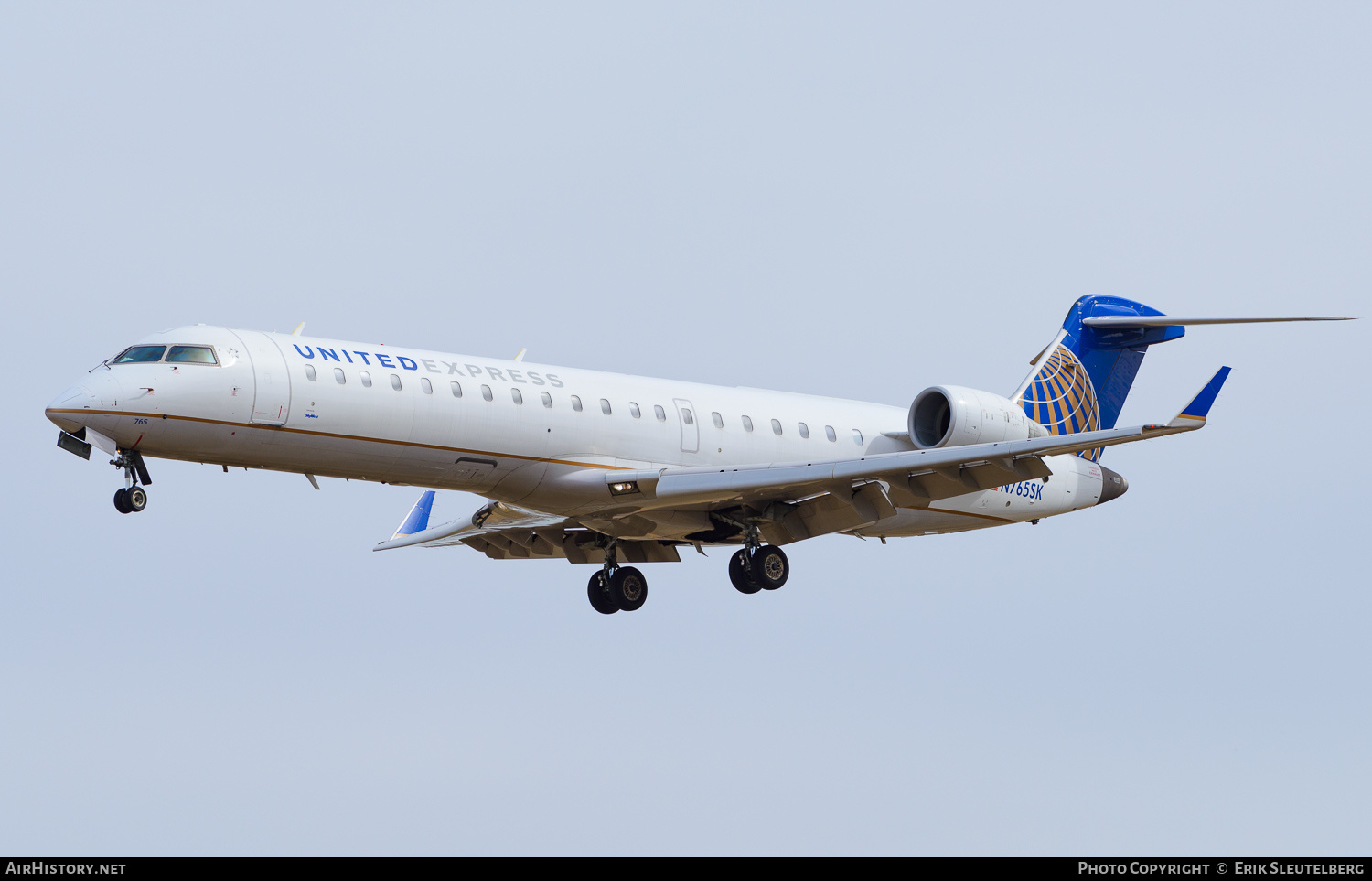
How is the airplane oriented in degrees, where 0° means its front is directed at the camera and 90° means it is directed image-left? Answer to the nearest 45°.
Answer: approximately 45°
